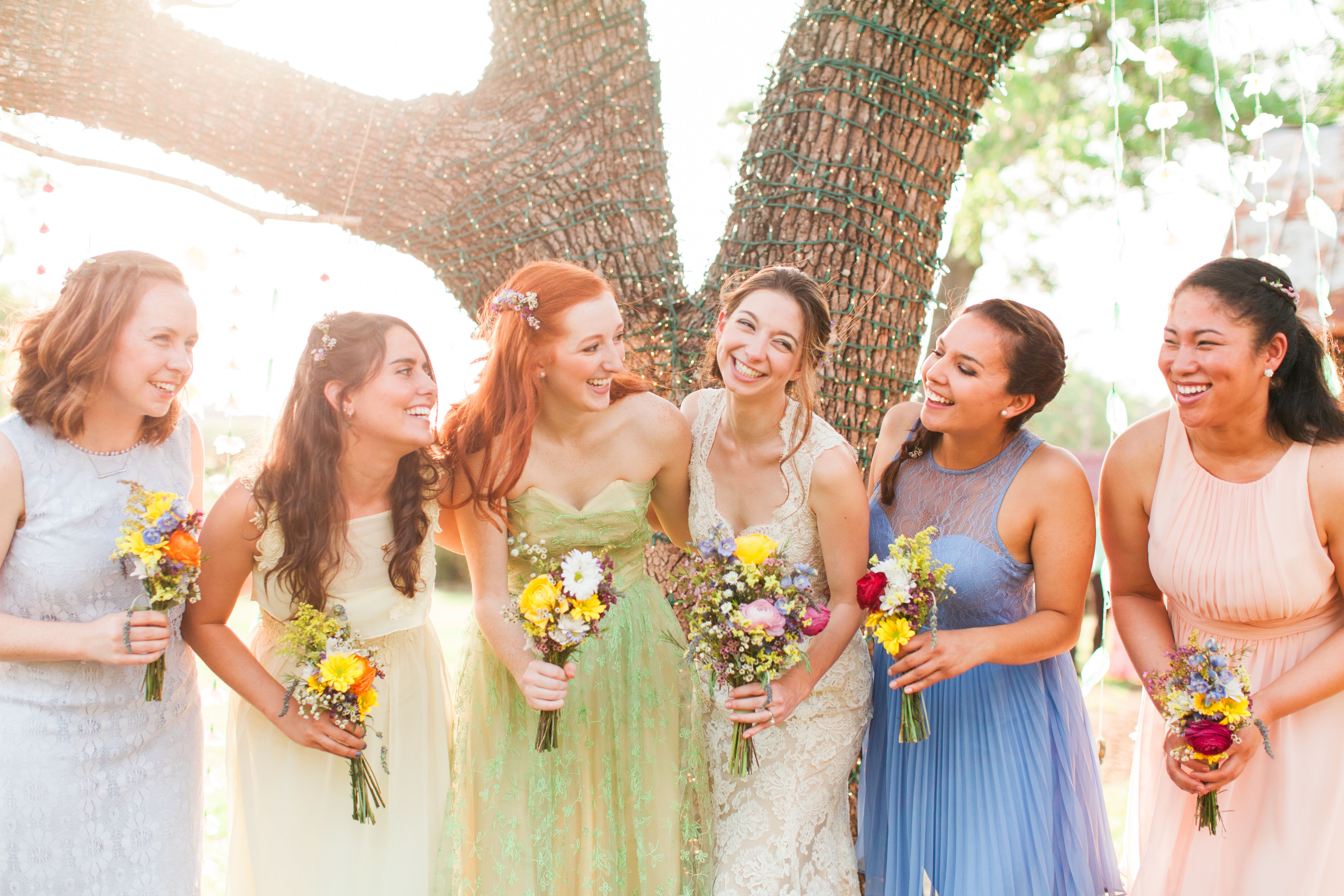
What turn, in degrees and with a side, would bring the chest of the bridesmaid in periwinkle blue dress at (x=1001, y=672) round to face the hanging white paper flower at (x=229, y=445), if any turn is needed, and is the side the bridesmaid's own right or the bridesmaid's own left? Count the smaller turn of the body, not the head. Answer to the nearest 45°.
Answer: approximately 45° to the bridesmaid's own right

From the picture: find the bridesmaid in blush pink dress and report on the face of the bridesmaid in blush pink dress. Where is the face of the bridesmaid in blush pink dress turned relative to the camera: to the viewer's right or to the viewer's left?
to the viewer's left

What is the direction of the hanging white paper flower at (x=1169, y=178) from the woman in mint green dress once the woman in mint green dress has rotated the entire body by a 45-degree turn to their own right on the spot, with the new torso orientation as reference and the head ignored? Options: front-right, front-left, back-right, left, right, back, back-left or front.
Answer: back-left

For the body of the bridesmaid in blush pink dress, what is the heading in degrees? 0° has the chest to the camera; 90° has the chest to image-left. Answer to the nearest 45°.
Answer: approximately 45°

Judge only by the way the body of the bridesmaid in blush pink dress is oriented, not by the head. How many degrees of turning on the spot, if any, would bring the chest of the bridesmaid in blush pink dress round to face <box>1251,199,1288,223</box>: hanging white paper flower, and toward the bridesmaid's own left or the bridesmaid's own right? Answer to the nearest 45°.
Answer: approximately 135° to the bridesmaid's own right
